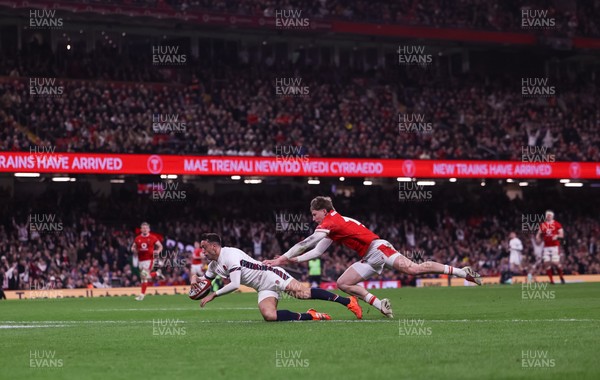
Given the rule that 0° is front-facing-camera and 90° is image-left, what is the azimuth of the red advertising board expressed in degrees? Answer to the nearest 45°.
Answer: approximately 0°
